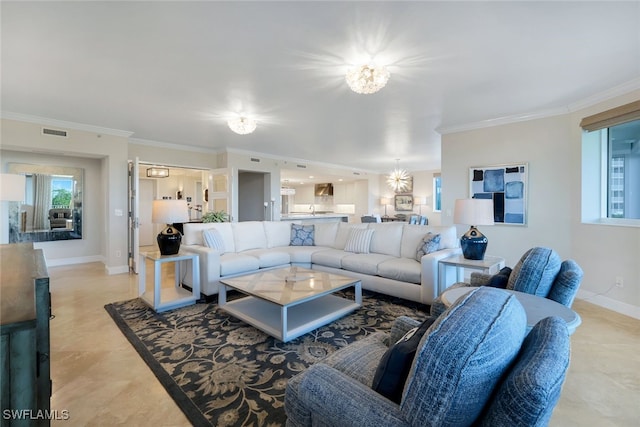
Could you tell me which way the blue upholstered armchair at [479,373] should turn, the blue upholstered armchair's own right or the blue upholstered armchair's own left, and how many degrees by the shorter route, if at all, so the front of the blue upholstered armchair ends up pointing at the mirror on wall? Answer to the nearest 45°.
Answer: approximately 45° to the blue upholstered armchair's own left

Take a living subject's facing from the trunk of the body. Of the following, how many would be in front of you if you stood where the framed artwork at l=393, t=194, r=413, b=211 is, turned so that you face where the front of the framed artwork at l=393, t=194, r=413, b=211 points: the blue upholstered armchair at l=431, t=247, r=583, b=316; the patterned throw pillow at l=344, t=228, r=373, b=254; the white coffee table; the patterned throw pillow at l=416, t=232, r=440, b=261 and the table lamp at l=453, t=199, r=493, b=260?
5

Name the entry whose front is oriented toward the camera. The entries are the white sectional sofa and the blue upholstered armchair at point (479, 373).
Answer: the white sectional sofa

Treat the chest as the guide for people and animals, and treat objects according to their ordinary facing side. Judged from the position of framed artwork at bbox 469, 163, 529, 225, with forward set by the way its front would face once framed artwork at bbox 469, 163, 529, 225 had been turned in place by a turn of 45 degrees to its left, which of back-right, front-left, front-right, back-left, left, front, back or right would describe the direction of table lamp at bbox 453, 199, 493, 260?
front

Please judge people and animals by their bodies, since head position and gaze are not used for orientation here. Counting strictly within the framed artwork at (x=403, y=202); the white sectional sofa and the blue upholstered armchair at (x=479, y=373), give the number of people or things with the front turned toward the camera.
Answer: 2

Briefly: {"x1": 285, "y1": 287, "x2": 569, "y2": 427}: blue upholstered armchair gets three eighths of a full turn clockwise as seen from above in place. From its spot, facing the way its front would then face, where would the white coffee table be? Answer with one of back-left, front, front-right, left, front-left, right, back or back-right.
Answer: back-left

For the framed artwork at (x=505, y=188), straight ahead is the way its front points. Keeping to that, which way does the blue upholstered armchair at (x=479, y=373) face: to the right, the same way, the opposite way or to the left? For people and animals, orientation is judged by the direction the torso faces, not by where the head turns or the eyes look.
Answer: to the right

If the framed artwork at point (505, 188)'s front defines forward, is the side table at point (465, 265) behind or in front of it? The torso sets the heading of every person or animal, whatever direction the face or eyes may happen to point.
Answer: in front

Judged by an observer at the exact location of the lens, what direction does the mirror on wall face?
facing the viewer and to the right of the viewer

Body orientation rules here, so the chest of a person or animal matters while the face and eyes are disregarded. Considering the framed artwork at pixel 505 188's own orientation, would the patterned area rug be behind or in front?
in front

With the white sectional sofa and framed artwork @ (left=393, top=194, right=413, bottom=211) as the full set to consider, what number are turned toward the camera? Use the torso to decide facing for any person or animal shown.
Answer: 2

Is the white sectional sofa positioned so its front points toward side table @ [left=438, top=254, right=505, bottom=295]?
no

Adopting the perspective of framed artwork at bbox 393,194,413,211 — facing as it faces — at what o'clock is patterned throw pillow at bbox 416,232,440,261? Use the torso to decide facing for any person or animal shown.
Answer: The patterned throw pillow is roughly at 12 o'clock from the framed artwork.

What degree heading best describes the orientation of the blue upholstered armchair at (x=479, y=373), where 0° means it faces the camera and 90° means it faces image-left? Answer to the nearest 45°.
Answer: approximately 135°

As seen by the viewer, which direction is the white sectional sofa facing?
toward the camera

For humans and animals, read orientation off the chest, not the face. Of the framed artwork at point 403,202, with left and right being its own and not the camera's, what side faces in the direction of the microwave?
right

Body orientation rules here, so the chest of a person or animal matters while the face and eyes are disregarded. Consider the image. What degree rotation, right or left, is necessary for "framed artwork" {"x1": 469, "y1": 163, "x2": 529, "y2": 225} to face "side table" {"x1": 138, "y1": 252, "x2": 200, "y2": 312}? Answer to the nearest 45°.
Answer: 0° — it already faces it

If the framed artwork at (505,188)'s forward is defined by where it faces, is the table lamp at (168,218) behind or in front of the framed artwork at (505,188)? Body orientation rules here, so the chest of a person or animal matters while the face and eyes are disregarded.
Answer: in front

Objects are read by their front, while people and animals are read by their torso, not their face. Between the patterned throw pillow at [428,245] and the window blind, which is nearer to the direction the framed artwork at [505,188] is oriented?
the patterned throw pillow

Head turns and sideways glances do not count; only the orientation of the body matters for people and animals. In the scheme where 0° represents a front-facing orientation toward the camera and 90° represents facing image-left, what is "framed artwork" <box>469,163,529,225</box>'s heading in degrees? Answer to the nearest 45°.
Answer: approximately 45°

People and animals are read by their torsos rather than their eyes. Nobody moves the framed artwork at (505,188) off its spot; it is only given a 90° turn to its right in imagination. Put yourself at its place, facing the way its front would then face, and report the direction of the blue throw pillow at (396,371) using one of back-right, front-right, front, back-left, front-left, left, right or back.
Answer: back-left

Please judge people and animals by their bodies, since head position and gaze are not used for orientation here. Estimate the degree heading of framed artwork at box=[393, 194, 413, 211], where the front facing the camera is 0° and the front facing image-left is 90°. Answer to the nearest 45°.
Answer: approximately 0°

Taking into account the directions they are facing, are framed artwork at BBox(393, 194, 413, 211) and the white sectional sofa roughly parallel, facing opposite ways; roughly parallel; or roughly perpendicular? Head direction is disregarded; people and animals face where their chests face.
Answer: roughly parallel
